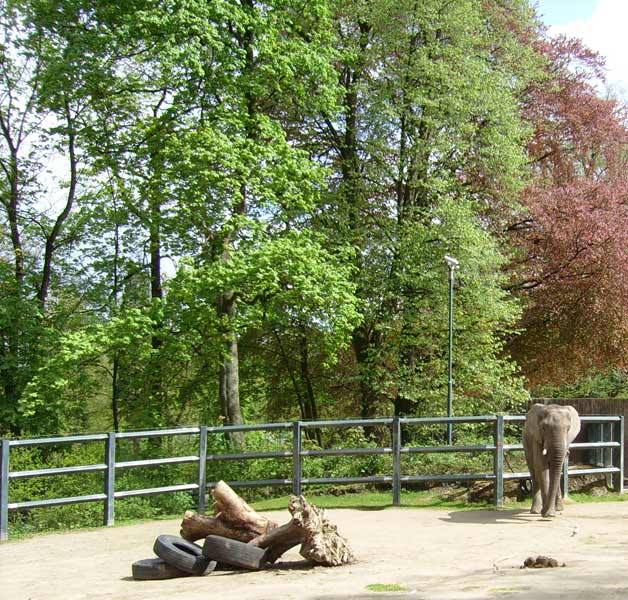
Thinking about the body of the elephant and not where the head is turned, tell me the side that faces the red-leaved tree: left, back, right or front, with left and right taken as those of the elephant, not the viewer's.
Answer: back

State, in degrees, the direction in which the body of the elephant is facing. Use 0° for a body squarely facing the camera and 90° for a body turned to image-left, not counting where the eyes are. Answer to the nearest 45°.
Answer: approximately 0°

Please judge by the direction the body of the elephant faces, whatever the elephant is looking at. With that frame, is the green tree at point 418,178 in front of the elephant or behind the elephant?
behind

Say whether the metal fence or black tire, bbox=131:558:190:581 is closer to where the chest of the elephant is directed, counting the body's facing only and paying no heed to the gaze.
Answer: the black tire

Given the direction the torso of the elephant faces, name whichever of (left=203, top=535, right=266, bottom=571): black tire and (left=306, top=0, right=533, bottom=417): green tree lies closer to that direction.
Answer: the black tire

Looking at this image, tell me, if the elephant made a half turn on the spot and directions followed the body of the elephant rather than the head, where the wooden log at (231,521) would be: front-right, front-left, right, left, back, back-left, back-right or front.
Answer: back-left

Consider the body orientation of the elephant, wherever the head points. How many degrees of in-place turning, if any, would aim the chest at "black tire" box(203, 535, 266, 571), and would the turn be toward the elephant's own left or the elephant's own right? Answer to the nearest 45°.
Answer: approximately 45° to the elephant's own right

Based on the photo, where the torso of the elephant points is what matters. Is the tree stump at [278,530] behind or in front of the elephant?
in front

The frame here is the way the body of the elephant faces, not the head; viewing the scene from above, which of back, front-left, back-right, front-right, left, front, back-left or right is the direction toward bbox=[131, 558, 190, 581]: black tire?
front-right
